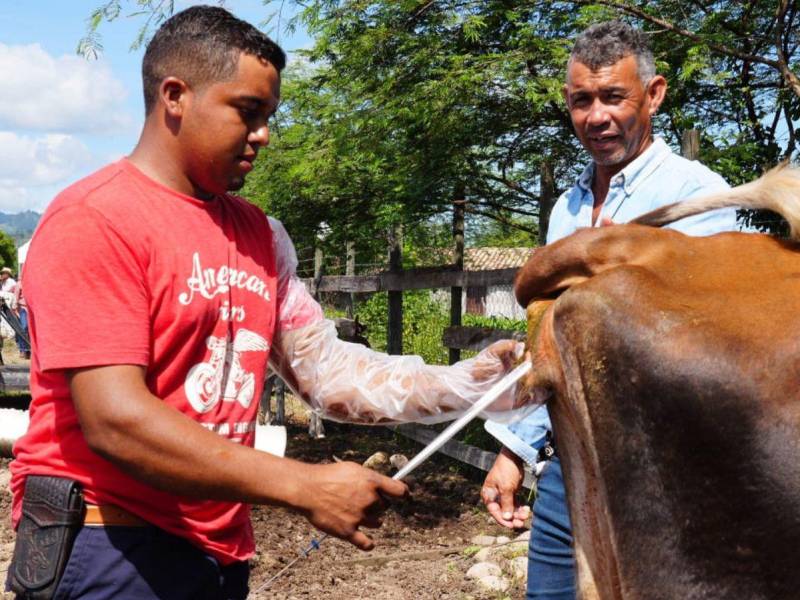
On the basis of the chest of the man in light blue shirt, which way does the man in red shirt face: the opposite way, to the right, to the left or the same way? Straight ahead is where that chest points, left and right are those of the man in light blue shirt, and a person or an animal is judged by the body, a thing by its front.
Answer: to the left

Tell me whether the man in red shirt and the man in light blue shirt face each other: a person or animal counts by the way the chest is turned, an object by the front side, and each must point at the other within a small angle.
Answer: no

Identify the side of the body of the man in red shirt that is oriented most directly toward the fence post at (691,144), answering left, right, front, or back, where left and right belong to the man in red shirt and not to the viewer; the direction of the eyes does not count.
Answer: left

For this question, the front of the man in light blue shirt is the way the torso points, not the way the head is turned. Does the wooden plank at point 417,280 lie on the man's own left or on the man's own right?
on the man's own right

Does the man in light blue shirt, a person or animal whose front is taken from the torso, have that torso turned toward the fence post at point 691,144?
no

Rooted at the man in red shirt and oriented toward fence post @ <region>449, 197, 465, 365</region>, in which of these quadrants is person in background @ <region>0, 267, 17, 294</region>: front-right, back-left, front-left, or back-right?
front-left

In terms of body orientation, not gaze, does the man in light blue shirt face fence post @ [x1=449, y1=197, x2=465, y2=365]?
no

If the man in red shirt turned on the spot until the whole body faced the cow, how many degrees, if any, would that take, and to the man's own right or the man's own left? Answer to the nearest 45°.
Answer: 0° — they already face it

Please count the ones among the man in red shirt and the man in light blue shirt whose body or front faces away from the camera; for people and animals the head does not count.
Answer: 0

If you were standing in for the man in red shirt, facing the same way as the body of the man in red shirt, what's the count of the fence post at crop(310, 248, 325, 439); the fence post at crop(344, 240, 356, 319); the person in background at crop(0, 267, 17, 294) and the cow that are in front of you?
1

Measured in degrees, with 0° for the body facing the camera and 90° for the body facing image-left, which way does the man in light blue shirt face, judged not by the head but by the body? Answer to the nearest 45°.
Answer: approximately 45°

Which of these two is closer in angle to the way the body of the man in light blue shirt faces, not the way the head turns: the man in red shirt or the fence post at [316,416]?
the man in red shirt

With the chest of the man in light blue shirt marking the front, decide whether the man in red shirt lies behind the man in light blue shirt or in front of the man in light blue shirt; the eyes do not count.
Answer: in front

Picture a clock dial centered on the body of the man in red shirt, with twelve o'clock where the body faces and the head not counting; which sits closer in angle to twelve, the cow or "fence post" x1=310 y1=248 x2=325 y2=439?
the cow

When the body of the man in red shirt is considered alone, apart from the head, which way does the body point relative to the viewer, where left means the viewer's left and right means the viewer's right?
facing the viewer and to the right of the viewer

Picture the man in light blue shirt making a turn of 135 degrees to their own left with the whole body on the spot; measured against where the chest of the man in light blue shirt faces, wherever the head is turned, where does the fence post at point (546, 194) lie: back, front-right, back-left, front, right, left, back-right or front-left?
left

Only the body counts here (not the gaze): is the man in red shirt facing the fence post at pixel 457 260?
no

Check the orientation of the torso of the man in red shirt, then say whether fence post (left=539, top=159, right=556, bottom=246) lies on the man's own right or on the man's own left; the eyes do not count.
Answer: on the man's own left

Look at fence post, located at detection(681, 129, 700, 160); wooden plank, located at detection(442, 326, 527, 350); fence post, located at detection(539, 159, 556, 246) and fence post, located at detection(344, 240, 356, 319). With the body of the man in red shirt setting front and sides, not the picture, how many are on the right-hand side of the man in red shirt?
0
